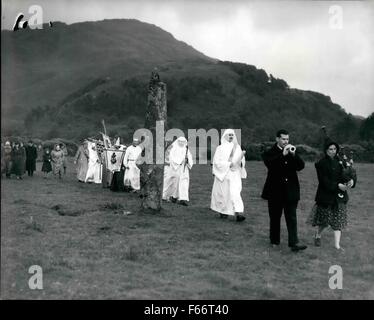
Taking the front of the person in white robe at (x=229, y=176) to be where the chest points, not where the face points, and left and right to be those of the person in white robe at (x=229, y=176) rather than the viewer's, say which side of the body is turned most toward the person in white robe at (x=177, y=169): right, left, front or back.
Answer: back

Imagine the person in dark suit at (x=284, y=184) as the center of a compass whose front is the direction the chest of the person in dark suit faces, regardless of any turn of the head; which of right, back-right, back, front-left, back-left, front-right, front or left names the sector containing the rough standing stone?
back

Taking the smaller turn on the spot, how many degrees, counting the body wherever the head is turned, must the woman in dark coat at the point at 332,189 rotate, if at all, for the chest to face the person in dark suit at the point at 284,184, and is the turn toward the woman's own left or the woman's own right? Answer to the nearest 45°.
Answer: approximately 90° to the woman's own right

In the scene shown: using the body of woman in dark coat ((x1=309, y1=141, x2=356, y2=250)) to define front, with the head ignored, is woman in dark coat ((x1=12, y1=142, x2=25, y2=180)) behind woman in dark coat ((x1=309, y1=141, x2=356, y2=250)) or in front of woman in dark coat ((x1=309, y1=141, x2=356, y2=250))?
behind

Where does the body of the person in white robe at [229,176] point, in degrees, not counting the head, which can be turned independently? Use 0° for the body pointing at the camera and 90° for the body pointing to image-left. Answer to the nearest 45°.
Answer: approximately 315°

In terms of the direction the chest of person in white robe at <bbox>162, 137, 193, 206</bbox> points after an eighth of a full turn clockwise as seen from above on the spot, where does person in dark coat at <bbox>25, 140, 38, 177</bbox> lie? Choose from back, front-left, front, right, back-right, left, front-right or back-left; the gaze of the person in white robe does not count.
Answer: back-right

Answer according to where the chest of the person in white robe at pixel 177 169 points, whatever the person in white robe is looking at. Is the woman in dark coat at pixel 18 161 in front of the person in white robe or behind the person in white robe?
behind

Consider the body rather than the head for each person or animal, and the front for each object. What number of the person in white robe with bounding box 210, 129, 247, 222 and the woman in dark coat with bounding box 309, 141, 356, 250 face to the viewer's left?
0
